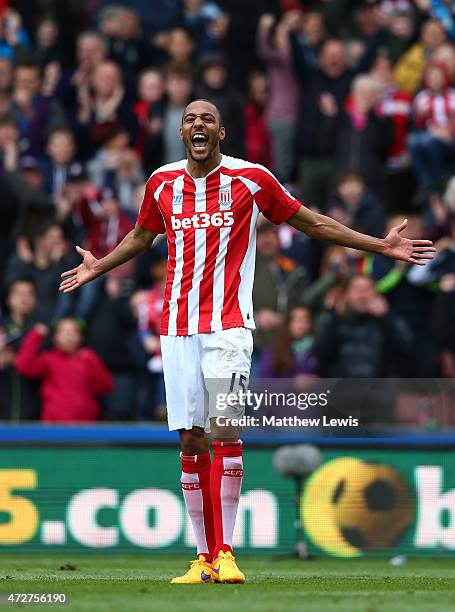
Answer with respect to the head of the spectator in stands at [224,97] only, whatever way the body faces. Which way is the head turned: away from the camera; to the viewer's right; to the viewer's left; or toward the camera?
toward the camera

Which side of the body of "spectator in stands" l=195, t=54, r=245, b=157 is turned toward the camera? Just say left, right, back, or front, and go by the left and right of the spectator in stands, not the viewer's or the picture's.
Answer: front

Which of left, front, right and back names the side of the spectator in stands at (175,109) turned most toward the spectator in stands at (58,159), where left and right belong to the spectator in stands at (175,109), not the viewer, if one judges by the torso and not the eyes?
right

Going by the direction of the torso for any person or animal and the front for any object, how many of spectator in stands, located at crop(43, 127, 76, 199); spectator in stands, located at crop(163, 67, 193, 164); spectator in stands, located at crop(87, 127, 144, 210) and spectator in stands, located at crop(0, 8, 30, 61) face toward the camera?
4

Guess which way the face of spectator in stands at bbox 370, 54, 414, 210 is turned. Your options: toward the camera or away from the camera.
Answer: toward the camera

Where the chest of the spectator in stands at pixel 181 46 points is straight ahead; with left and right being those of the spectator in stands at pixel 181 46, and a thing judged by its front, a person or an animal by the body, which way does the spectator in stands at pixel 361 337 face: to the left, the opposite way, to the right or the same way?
the same way

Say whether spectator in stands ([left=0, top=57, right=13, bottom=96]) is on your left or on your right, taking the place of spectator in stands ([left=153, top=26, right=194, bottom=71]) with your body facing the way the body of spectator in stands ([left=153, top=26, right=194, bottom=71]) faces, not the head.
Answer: on your right

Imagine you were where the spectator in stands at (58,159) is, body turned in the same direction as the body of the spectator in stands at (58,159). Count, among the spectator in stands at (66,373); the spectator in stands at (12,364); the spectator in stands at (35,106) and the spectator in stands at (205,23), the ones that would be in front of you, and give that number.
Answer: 2

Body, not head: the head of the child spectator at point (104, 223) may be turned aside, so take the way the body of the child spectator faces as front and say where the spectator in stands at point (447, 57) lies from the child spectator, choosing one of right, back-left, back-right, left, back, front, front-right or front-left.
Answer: left

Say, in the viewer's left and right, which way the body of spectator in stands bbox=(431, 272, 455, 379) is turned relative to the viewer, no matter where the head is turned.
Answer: facing the viewer

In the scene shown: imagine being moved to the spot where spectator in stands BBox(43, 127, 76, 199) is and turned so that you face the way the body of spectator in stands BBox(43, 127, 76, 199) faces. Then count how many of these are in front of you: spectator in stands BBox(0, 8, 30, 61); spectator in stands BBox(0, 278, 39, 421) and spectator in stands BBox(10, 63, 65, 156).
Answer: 1

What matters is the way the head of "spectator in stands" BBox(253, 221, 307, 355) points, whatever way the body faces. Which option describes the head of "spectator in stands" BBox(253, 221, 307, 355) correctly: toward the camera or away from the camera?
toward the camera

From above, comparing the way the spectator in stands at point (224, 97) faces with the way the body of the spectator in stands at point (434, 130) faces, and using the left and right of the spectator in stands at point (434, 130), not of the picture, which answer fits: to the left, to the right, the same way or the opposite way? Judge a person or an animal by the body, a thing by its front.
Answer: the same way

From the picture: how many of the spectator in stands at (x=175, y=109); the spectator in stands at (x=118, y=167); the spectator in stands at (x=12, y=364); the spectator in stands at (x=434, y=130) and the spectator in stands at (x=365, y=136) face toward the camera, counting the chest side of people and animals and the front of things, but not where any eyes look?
5

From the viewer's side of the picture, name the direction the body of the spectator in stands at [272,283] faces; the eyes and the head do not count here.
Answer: toward the camera
